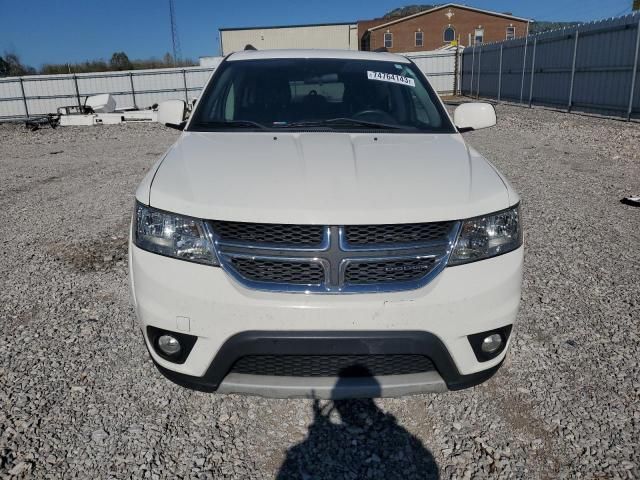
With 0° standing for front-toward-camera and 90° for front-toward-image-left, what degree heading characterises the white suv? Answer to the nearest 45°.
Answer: approximately 0°

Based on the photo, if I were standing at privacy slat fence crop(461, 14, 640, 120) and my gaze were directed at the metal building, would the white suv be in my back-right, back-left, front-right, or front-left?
back-left

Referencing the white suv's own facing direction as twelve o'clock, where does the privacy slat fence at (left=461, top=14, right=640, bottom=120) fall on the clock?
The privacy slat fence is roughly at 7 o'clock from the white suv.

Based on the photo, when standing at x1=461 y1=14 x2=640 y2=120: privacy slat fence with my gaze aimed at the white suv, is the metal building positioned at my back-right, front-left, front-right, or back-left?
back-right

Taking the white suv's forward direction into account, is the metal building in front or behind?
behind

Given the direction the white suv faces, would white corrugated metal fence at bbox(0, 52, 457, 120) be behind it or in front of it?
behind
